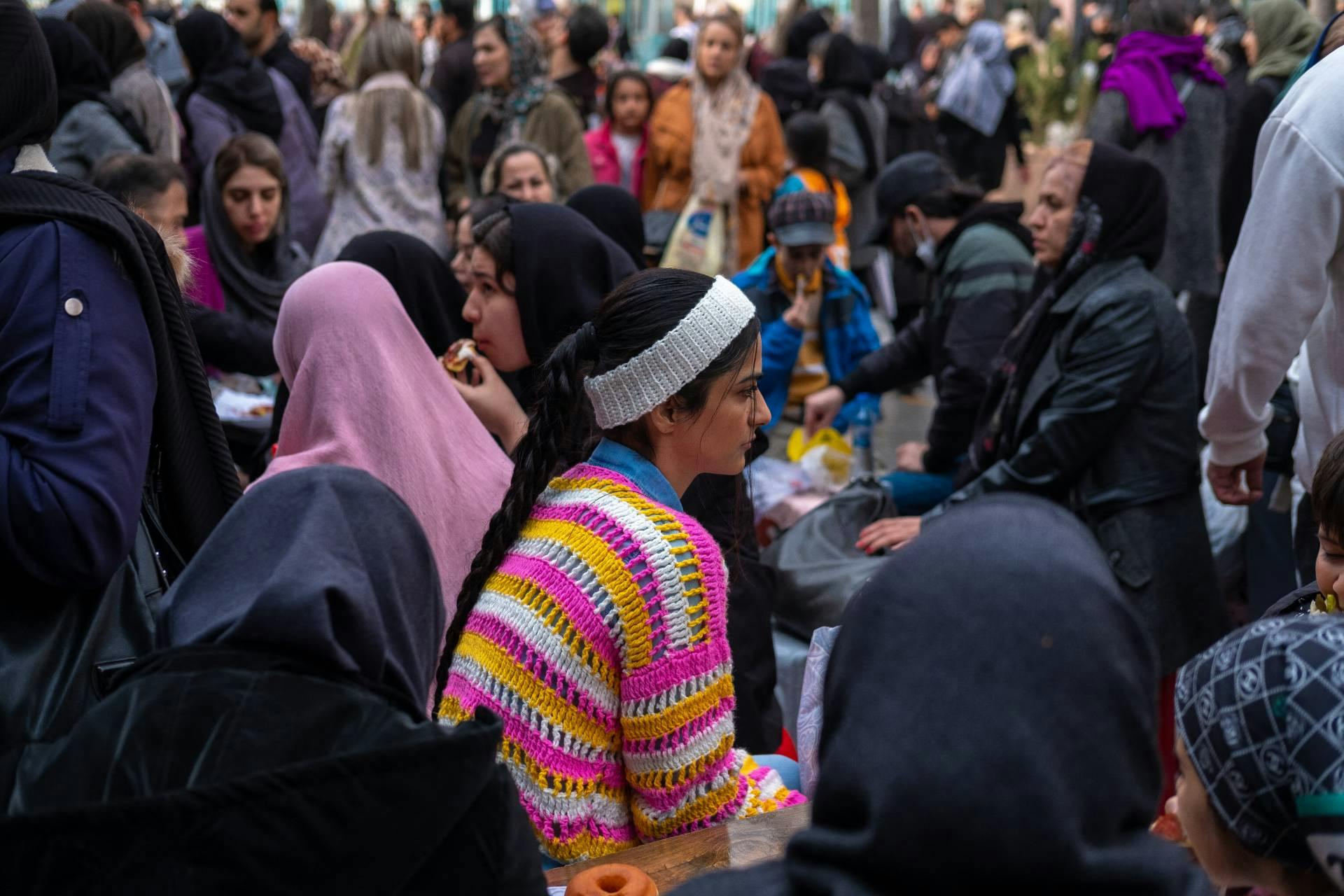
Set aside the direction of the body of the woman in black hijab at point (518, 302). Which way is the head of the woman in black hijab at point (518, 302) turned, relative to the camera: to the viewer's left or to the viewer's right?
to the viewer's left

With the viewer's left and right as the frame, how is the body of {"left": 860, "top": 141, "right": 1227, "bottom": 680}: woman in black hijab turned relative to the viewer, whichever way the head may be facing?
facing to the left of the viewer

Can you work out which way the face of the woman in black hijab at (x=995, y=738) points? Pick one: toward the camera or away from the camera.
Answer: away from the camera

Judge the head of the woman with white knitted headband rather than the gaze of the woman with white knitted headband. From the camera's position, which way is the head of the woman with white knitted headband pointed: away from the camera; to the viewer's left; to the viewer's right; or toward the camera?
to the viewer's right

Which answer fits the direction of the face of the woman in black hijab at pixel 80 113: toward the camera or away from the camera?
away from the camera

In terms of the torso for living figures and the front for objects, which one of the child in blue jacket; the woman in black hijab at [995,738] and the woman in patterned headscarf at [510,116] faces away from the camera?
the woman in black hijab

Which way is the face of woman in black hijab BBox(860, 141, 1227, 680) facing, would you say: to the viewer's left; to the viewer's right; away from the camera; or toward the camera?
to the viewer's left

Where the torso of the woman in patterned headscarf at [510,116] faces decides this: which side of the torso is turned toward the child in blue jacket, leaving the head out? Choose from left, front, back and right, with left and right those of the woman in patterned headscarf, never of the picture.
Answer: left

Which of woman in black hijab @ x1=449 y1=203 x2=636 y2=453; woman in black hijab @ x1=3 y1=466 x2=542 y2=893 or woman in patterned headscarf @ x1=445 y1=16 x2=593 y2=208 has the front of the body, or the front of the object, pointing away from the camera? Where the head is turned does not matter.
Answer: woman in black hijab @ x1=3 y1=466 x2=542 y2=893

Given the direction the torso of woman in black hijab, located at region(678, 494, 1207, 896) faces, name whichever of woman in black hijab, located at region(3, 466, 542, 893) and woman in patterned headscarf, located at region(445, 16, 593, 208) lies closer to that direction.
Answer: the woman in patterned headscarf

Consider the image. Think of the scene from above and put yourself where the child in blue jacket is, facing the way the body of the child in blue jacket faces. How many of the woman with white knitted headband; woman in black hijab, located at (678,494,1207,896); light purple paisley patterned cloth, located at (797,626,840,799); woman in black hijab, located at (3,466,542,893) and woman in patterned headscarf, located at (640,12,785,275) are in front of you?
4

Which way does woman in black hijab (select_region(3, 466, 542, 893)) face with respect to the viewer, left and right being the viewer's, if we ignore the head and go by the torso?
facing away from the viewer

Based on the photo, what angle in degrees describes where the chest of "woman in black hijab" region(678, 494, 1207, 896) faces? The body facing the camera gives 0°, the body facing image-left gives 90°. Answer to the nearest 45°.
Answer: approximately 180°

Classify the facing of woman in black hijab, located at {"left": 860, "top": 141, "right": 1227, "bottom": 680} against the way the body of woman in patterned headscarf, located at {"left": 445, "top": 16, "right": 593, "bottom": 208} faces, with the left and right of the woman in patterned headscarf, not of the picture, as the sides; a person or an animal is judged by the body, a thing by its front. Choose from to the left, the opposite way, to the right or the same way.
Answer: to the right

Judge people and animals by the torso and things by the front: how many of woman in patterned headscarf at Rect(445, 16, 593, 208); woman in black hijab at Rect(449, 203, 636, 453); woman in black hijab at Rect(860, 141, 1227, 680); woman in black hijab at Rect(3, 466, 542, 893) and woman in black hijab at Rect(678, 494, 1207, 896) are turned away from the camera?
2
